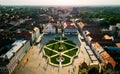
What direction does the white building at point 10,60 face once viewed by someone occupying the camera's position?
facing the viewer and to the right of the viewer
